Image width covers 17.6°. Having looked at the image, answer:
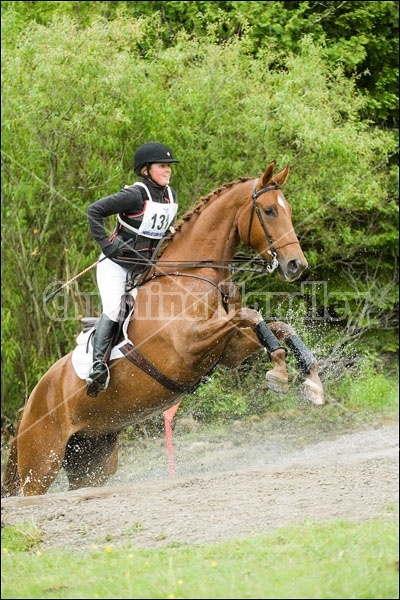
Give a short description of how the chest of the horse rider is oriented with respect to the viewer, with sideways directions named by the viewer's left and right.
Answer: facing the viewer and to the right of the viewer

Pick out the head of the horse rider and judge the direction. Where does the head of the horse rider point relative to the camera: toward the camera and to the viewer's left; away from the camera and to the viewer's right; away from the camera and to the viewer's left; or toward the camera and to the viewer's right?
toward the camera and to the viewer's right
